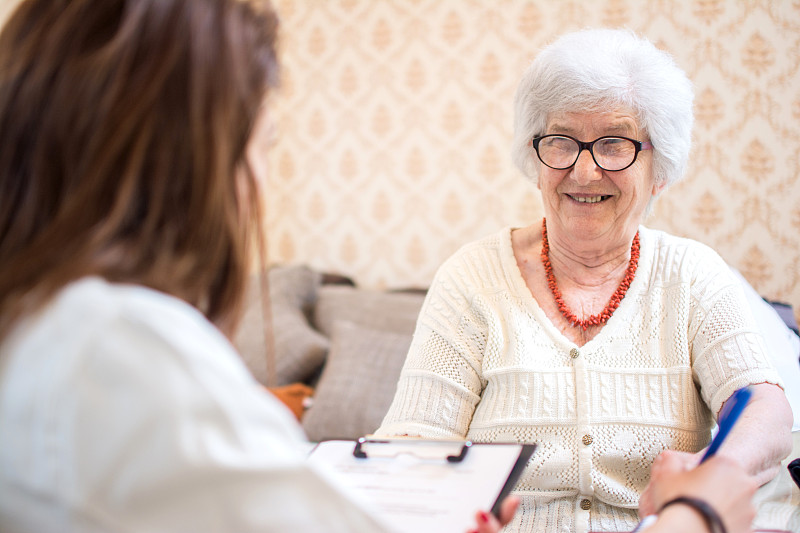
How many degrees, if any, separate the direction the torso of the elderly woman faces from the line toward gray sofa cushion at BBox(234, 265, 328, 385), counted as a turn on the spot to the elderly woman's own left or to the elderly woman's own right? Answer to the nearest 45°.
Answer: approximately 135° to the elderly woman's own right

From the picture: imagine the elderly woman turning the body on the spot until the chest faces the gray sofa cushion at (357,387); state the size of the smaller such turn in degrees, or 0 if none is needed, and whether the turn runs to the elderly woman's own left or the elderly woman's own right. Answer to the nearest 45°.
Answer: approximately 135° to the elderly woman's own right

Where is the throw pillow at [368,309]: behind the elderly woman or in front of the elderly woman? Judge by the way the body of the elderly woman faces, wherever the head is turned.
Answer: behind

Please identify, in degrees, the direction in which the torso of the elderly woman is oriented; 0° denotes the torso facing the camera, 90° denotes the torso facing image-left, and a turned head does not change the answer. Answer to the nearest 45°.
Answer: approximately 0°
